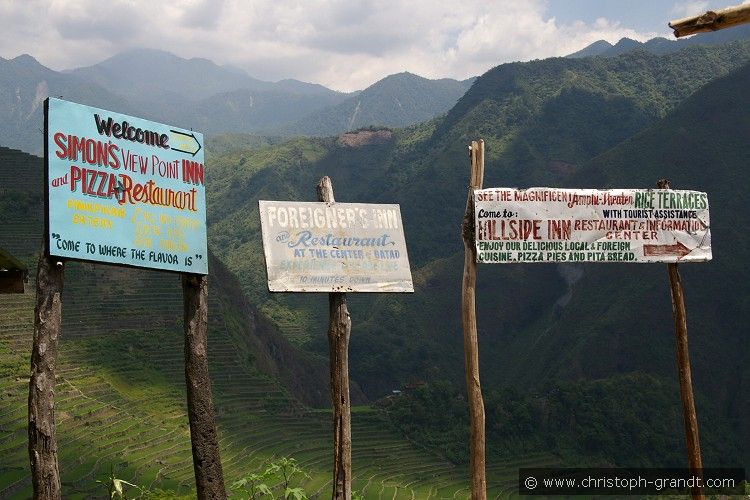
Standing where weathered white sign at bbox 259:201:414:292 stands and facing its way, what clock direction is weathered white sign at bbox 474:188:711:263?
weathered white sign at bbox 474:188:711:263 is roughly at 9 o'clock from weathered white sign at bbox 259:201:414:292.

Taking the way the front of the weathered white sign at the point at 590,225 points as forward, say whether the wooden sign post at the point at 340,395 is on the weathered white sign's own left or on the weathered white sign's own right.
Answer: on the weathered white sign's own right

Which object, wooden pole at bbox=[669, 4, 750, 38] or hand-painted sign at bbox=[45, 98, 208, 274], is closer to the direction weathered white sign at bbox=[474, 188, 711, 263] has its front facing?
the wooden pole

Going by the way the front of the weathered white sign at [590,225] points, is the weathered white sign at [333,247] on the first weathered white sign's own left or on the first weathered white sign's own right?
on the first weathered white sign's own right

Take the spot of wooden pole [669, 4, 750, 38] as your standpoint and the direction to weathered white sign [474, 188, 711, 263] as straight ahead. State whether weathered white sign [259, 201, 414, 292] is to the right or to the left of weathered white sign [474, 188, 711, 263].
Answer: left

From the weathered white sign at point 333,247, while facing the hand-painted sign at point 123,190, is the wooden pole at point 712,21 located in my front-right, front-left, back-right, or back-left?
back-left

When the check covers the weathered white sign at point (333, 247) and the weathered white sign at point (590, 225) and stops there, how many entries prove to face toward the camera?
2

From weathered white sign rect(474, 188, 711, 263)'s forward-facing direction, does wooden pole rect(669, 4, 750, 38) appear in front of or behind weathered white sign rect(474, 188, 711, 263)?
in front

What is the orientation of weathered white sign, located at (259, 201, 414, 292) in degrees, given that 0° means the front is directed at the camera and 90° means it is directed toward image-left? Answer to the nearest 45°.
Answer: approximately 0°

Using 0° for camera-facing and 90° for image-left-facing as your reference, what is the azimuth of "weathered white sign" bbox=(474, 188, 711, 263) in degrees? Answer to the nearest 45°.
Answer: approximately 0°
